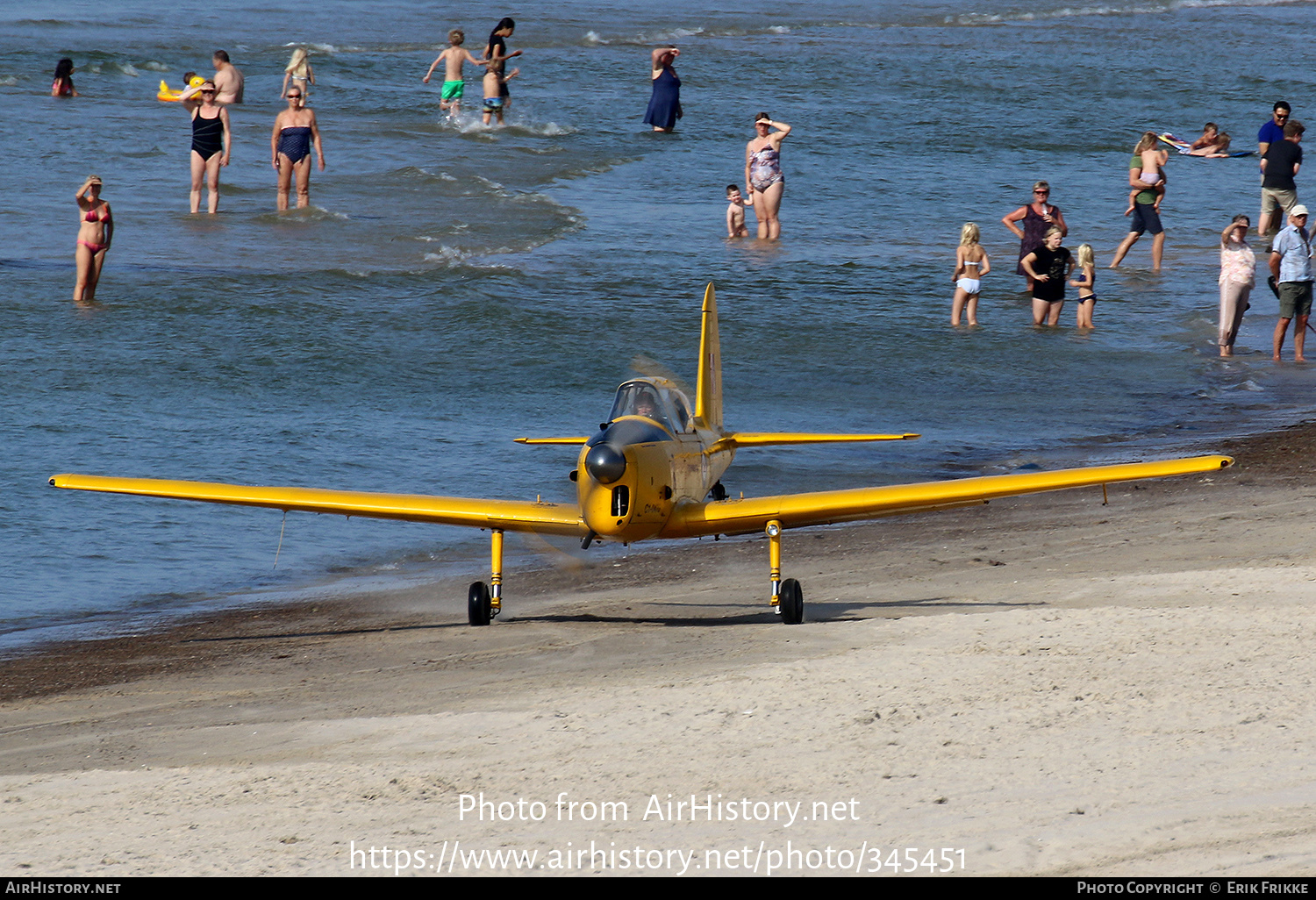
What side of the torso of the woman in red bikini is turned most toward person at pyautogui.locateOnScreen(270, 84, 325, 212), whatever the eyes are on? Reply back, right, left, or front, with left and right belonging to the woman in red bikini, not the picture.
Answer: left

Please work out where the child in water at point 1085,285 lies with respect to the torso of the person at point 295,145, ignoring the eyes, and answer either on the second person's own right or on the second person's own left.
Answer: on the second person's own left

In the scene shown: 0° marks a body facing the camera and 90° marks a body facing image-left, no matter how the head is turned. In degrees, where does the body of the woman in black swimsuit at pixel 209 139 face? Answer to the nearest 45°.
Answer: approximately 0°

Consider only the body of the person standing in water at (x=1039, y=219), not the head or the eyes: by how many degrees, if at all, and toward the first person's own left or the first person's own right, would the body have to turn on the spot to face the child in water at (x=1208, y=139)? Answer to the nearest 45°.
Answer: approximately 180°

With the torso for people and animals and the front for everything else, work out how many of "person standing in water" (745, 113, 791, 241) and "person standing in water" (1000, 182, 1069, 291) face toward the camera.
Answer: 2

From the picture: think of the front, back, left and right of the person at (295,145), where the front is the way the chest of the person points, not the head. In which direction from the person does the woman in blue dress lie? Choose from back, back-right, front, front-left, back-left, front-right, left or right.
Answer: back-left

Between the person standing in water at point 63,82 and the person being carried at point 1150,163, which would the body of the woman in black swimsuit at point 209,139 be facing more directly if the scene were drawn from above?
the person being carried
